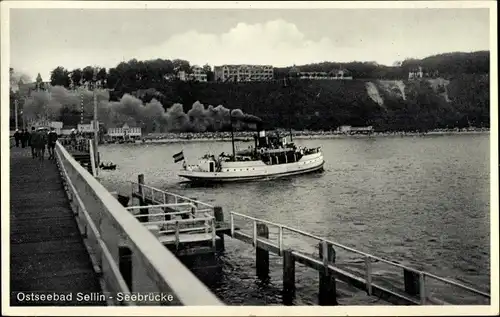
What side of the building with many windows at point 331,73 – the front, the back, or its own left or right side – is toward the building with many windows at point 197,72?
right

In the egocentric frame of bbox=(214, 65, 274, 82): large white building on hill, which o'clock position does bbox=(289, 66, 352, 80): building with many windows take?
The building with many windows is roughly at 8 o'clock from the large white building on hill.

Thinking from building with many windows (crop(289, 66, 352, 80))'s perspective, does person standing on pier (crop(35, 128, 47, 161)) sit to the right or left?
on its right

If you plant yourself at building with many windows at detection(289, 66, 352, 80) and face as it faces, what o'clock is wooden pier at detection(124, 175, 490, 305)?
The wooden pier is roughly at 12 o'clock from the building with many windows.
